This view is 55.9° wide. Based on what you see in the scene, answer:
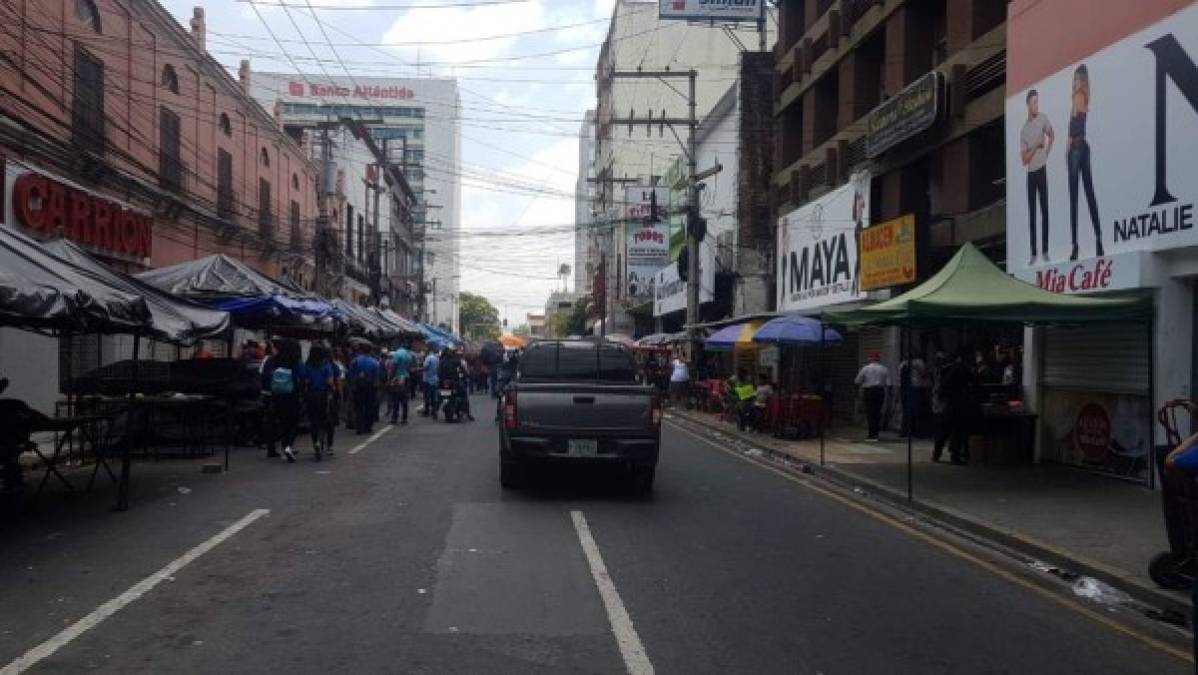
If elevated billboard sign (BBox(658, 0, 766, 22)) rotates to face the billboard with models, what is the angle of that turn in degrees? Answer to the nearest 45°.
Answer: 0° — it already faces it

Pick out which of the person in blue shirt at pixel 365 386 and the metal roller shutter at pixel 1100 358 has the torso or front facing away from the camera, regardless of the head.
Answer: the person in blue shirt

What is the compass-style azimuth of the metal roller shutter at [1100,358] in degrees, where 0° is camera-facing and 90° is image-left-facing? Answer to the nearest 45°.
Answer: approximately 45°

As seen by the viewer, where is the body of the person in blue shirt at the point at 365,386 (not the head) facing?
away from the camera

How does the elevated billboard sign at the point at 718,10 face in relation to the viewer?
toward the camera

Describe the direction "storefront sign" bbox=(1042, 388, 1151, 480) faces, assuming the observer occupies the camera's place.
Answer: facing the viewer and to the left of the viewer

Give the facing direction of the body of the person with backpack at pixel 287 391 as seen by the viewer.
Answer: away from the camera

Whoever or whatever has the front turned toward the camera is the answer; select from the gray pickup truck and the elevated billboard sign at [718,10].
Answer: the elevated billboard sign

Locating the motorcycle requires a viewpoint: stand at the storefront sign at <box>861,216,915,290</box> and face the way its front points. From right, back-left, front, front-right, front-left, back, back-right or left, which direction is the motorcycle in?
front-right

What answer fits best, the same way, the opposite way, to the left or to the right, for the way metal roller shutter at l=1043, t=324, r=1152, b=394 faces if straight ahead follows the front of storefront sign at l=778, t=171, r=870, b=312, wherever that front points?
the same way

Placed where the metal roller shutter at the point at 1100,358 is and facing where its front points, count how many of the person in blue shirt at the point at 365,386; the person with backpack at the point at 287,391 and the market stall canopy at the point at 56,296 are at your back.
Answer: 0

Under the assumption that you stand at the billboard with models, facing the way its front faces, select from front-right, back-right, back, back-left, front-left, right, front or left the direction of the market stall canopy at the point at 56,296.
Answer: front

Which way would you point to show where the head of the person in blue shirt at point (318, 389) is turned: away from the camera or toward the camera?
away from the camera

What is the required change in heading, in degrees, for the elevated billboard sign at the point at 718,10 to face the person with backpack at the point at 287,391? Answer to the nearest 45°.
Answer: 0° — it already faces them

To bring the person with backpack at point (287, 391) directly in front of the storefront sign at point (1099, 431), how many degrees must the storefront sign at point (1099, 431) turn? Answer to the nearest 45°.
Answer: approximately 45° to its right

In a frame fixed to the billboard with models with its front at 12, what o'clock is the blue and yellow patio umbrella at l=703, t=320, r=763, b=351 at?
The blue and yellow patio umbrella is roughly at 3 o'clock from the billboard with models.

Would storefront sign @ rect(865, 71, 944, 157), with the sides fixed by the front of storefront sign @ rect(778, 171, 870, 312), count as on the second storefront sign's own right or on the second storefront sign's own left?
on the second storefront sign's own left
